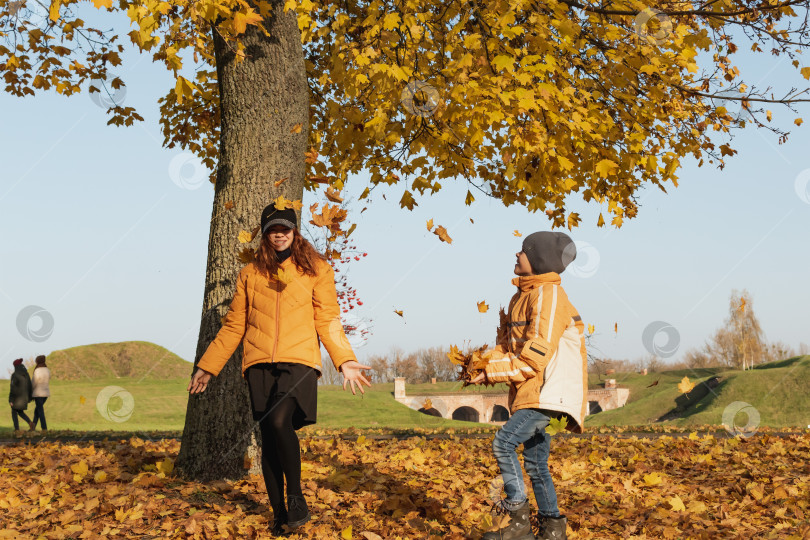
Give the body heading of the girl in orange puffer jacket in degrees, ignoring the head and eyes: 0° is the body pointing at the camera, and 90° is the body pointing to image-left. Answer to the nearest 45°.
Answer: approximately 0°

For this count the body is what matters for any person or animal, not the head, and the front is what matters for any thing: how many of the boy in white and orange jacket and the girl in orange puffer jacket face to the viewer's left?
1

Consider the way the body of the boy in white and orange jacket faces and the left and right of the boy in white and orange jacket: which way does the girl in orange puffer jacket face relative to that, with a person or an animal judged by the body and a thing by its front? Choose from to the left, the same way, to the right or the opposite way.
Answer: to the left

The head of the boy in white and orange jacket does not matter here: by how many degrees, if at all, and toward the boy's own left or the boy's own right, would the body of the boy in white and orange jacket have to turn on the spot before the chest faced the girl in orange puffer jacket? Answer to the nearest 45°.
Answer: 0° — they already face them

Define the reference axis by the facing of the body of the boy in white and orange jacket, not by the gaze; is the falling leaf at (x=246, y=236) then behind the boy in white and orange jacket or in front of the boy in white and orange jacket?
in front

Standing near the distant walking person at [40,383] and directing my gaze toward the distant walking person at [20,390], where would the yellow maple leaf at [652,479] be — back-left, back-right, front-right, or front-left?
back-left

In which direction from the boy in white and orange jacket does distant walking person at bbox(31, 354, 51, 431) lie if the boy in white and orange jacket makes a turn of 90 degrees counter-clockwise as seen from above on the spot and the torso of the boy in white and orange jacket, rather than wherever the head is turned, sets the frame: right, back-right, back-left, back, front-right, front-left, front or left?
back-right

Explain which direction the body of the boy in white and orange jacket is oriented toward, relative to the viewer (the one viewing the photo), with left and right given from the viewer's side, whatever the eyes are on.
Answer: facing to the left of the viewer

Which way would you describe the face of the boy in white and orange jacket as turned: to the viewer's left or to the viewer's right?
to the viewer's left

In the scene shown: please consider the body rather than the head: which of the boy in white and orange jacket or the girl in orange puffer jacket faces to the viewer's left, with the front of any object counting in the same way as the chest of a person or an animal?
the boy in white and orange jacket
